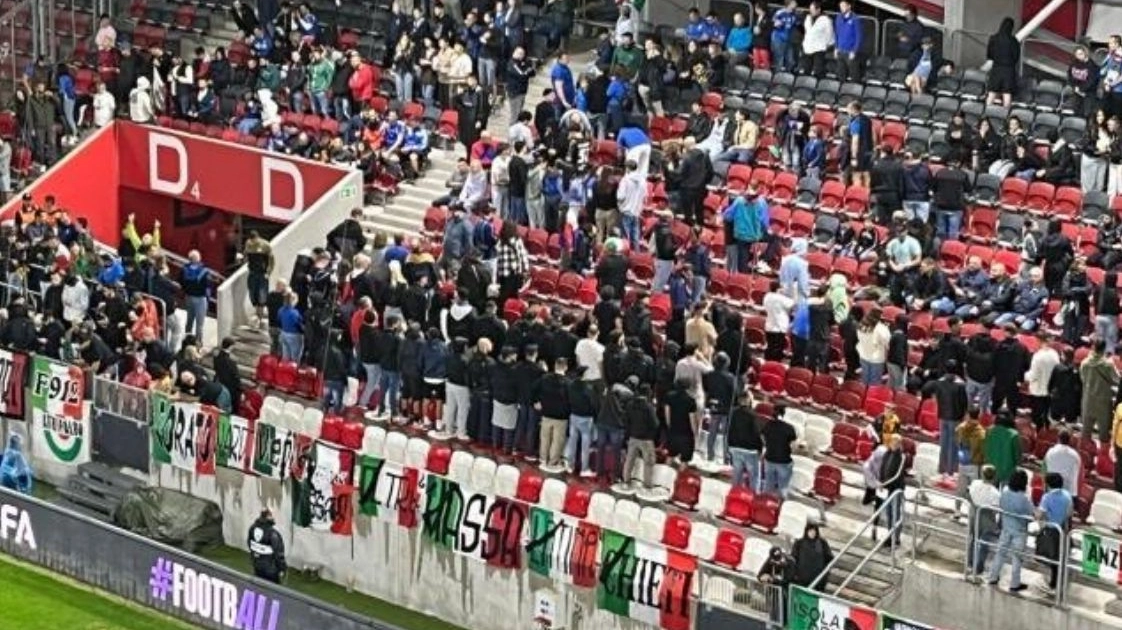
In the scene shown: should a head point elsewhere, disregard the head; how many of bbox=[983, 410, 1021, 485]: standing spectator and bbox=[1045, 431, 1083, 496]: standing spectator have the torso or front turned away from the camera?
2

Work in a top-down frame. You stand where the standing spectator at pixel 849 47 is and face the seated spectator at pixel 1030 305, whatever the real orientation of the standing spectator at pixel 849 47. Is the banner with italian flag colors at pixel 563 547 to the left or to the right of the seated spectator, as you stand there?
right

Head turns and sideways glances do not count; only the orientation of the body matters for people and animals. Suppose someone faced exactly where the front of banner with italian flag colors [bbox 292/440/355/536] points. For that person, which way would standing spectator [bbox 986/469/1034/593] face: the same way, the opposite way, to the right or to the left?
the opposite way

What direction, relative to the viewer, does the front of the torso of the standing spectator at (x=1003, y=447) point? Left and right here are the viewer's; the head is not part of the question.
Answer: facing away from the viewer

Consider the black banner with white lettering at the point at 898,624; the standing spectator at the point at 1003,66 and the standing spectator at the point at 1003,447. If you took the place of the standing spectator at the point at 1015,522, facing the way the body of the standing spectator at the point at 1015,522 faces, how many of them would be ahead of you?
2

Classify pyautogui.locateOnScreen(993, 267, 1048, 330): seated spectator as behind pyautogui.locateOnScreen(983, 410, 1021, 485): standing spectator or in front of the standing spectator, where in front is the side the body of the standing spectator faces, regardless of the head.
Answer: in front

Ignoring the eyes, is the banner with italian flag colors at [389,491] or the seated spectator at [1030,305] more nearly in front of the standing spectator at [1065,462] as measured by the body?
the seated spectator

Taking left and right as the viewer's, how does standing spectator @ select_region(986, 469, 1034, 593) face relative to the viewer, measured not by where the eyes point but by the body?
facing away from the viewer

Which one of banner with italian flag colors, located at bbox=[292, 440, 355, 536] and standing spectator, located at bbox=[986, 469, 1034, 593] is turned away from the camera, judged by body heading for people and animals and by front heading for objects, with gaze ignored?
the standing spectator

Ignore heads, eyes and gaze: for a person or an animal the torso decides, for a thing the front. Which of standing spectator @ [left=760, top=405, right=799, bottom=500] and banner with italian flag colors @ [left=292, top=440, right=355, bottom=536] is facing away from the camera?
the standing spectator

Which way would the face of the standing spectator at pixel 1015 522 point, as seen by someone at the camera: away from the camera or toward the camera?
away from the camera

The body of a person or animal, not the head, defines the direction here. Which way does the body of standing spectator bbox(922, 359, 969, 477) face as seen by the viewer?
away from the camera

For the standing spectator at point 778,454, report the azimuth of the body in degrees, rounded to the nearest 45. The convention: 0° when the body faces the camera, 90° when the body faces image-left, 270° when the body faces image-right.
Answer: approximately 180°

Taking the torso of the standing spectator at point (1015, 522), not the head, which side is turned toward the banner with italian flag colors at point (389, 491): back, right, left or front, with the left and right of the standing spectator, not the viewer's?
left

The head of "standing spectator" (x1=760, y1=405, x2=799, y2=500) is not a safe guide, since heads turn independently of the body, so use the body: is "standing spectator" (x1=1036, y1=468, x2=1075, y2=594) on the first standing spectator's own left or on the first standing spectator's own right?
on the first standing spectator's own right
